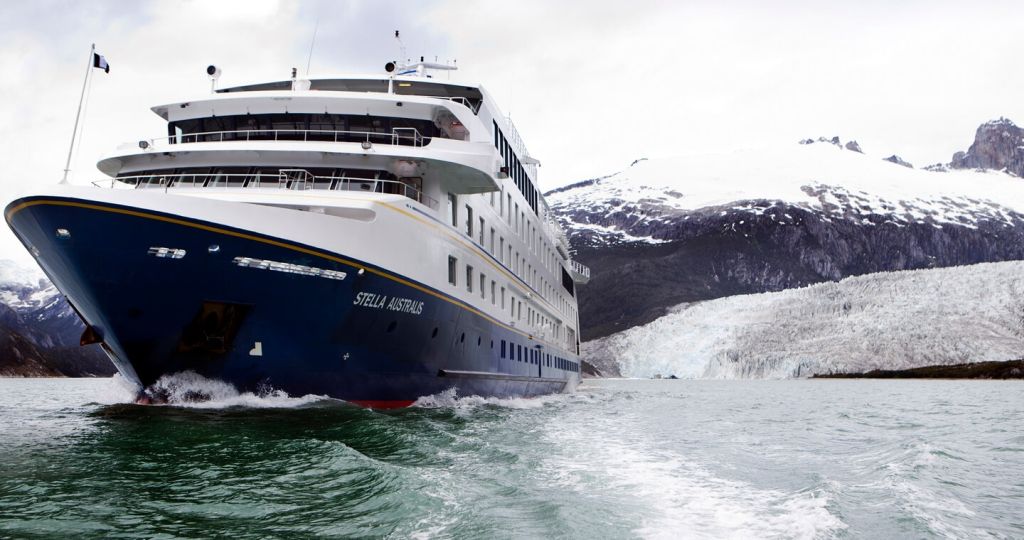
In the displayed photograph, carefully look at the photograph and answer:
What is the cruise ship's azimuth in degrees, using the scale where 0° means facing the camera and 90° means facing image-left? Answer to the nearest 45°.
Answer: approximately 45°
